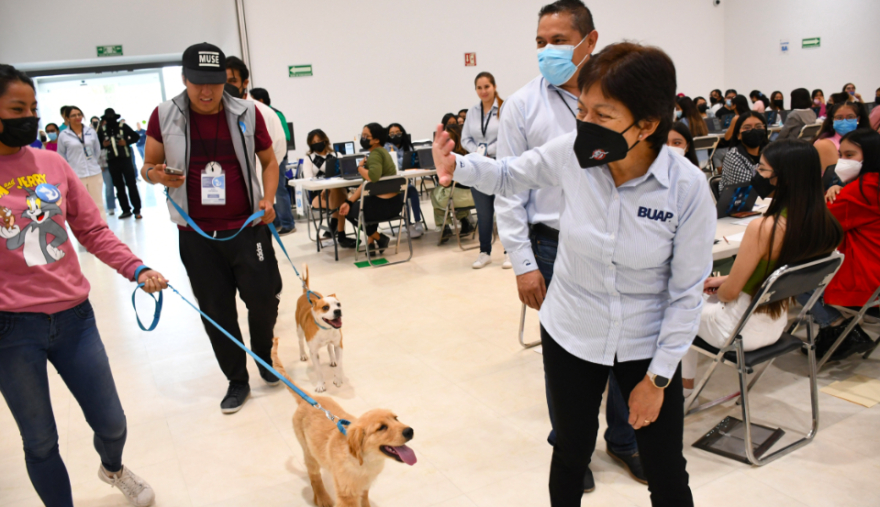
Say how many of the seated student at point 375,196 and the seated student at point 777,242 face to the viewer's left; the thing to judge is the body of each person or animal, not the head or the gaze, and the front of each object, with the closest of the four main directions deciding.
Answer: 2

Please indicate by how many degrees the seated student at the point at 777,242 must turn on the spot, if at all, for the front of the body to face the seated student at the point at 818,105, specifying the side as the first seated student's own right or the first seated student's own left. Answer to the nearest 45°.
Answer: approximately 90° to the first seated student's own right

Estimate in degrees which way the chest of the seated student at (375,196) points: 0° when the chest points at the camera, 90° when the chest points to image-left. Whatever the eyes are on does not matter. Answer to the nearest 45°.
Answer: approximately 90°

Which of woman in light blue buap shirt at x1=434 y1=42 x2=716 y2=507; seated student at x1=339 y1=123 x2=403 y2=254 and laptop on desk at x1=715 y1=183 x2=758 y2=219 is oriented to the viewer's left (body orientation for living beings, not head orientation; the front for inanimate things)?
the seated student
